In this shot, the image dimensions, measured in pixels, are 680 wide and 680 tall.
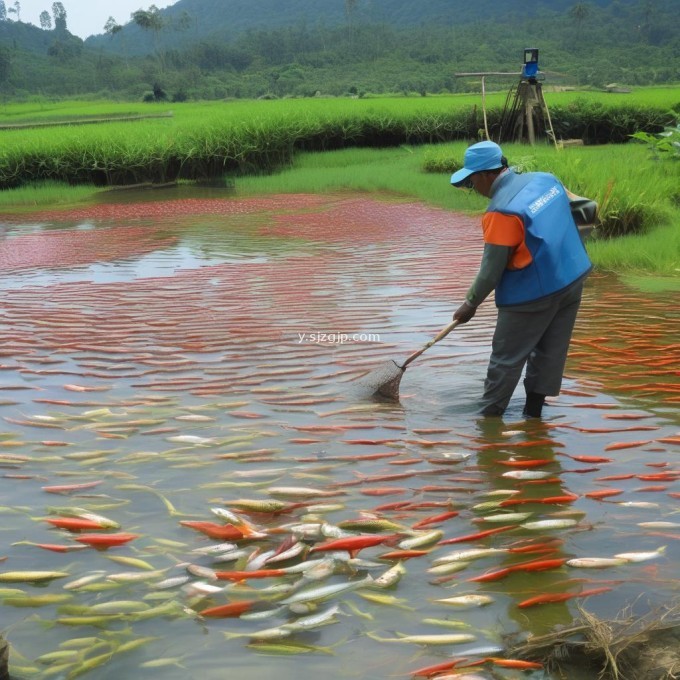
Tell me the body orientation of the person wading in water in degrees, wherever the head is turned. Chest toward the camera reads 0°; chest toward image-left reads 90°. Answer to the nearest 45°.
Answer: approximately 135°

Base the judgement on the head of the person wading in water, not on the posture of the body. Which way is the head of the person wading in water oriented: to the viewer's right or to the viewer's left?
to the viewer's left

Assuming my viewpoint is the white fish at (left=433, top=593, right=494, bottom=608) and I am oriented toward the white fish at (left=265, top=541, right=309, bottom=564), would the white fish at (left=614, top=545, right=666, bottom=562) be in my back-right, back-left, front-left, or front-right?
back-right

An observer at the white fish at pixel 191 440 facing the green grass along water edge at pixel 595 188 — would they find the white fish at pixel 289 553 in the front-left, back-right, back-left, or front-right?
back-right
